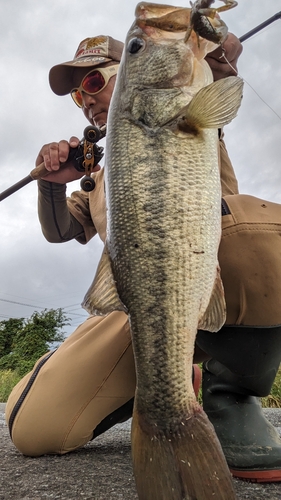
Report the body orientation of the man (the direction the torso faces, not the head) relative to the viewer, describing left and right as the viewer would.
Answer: facing the viewer
